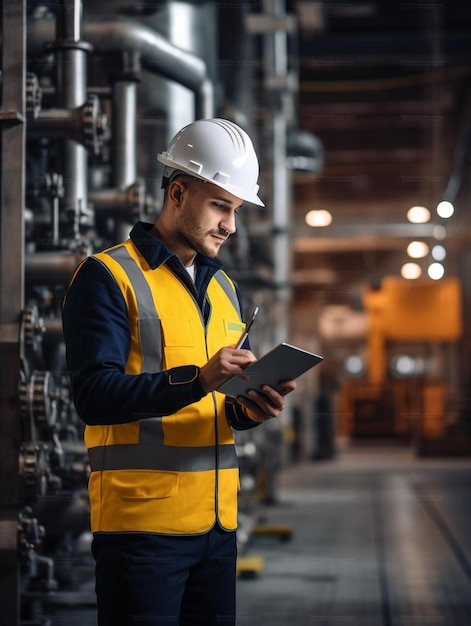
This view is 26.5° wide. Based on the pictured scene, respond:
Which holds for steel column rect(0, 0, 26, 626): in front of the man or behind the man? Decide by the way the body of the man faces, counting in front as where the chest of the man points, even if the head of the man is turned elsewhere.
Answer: behind

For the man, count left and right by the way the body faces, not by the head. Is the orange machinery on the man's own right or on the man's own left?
on the man's own left

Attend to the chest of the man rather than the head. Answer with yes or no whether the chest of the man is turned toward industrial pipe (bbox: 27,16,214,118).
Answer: no

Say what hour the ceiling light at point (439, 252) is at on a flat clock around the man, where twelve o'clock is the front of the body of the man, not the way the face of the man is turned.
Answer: The ceiling light is roughly at 8 o'clock from the man.

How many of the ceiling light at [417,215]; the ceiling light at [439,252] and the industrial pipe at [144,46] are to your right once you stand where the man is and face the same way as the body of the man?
0

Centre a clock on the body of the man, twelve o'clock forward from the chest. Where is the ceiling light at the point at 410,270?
The ceiling light is roughly at 8 o'clock from the man.

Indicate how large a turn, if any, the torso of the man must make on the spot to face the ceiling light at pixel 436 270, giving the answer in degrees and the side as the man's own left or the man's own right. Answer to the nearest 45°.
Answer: approximately 135° to the man's own left

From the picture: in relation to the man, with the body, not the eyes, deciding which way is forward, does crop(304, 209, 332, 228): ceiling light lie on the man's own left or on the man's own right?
on the man's own left

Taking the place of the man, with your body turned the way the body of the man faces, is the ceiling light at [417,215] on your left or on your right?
on your left

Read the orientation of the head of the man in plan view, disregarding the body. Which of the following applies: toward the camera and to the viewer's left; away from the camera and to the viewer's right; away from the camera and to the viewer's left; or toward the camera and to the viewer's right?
toward the camera and to the viewer's right

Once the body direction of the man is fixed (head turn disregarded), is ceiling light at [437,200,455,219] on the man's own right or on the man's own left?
on the man's own left

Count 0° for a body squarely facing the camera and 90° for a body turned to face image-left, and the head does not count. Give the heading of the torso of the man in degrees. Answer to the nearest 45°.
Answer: approximately 315°

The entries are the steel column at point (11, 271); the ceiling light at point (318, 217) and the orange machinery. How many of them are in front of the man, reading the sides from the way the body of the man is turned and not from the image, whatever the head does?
0
